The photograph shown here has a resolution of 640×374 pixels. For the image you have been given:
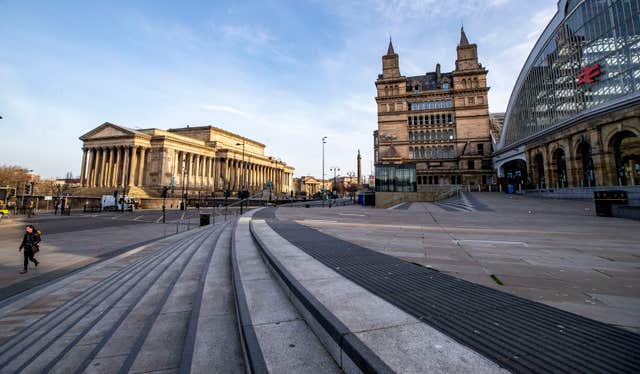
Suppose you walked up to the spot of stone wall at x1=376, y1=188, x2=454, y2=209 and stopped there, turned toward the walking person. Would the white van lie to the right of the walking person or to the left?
right

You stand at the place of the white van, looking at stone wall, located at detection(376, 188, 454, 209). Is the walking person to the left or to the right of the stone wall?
right

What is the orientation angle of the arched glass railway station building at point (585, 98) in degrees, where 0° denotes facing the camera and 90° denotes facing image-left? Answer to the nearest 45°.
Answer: approximately 45°
